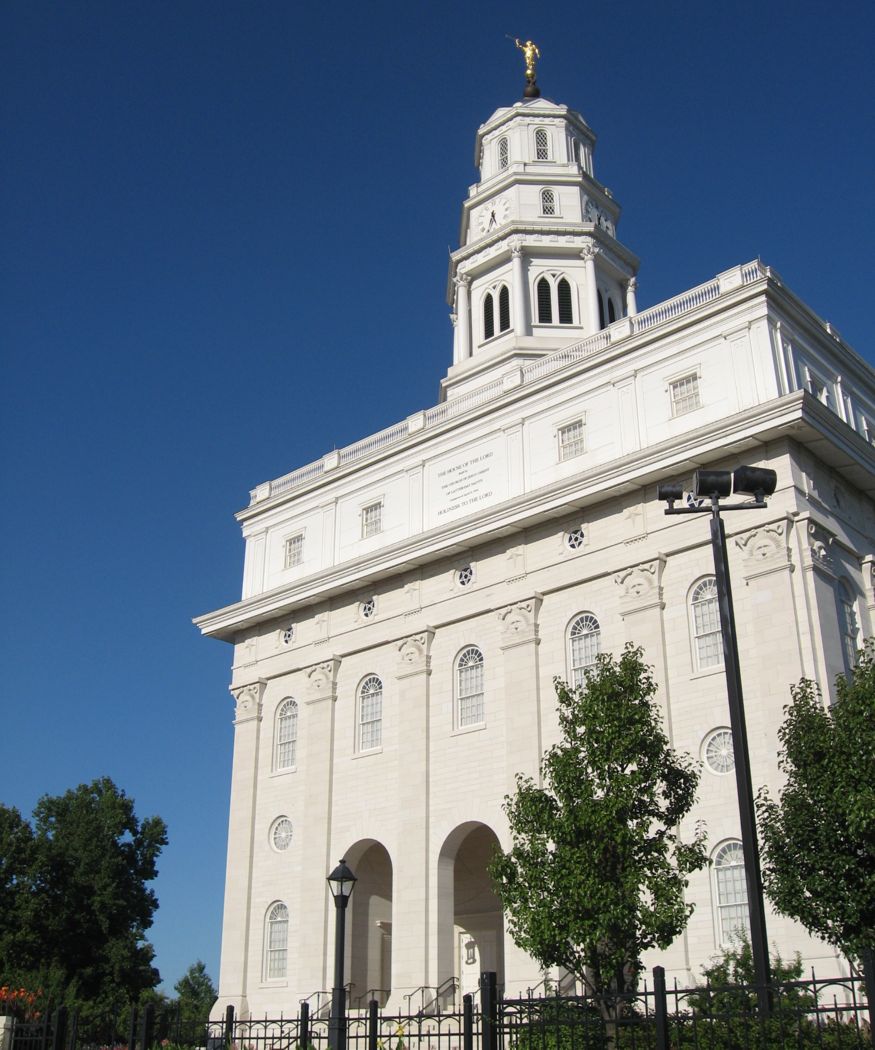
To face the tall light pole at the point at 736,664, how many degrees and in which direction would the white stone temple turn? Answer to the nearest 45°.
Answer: approximately 45° to its left

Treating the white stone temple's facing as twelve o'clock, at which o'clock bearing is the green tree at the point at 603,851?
The green tree is roughly at 10 o'clock from the white stone temple.

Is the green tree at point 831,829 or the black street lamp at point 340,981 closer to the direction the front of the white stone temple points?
the black street lamp

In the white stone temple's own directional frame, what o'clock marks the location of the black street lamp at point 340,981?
The black street lamp is roughly at 11 o'clock from the white stone temple.

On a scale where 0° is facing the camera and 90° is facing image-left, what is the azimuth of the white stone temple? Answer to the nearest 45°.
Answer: approximately 45°

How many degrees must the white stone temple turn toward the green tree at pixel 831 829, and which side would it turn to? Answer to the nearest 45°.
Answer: approximately 90° to its left

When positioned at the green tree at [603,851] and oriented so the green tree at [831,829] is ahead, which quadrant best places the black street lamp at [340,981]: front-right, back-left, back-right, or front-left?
back-right
